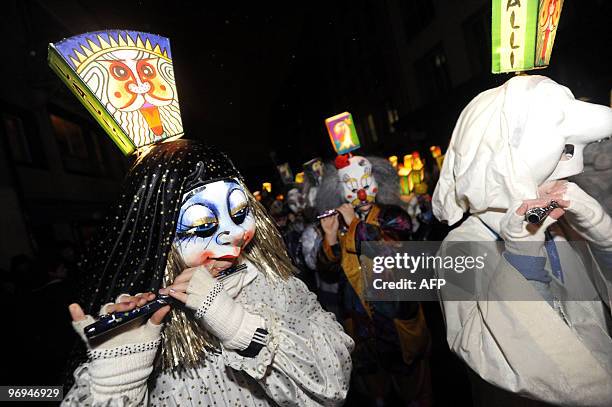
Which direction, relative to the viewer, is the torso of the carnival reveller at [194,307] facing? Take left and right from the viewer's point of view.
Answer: facing the viewer and to the right of the viewer

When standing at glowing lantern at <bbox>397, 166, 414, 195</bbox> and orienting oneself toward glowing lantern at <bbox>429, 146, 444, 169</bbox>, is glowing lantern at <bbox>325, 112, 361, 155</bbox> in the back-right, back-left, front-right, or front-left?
back-right

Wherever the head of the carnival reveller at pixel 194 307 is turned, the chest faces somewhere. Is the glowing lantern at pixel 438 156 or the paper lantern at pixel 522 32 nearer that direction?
the paper lantern

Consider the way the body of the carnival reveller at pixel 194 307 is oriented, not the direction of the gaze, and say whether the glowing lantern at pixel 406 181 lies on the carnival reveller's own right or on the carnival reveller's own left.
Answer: on the carnival reveller's own left
